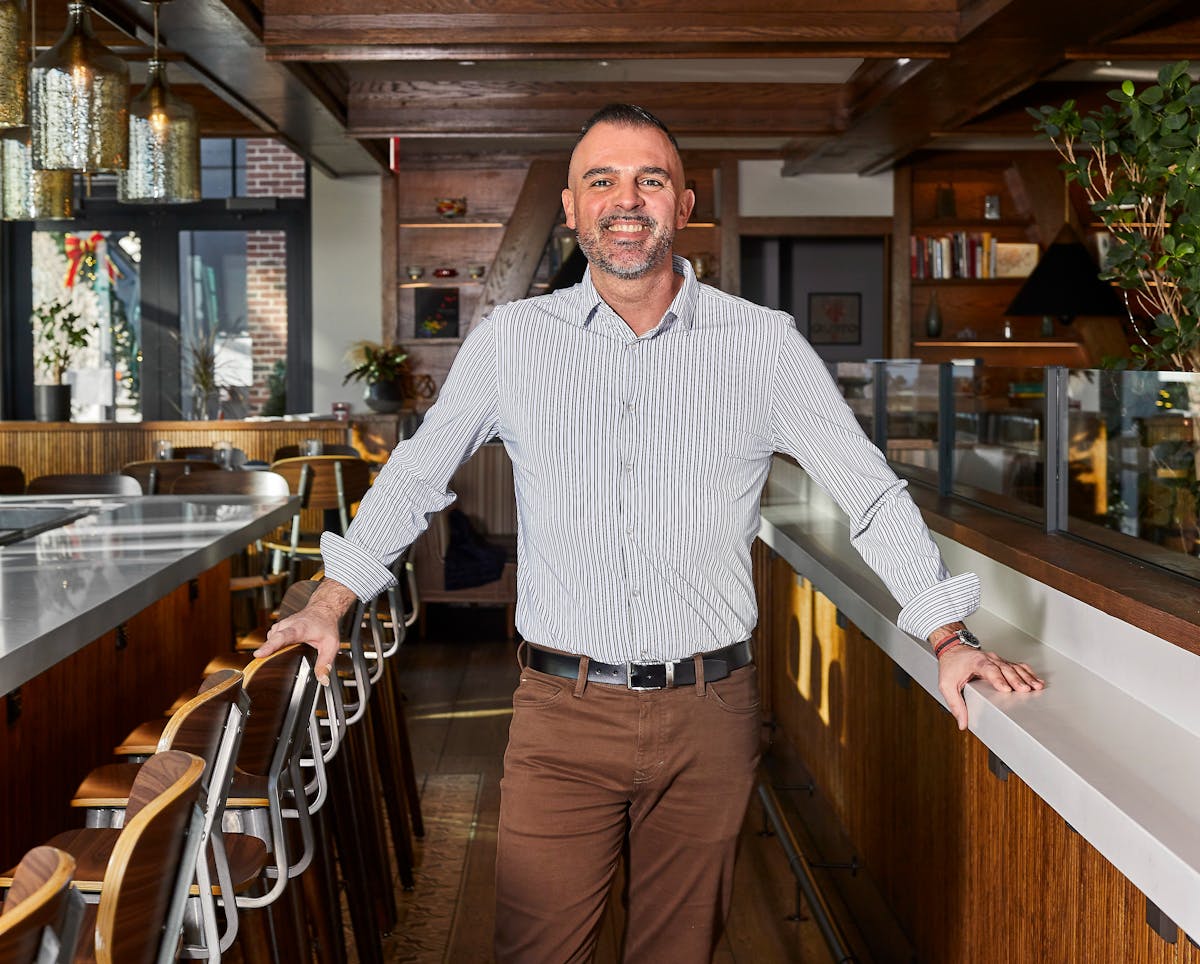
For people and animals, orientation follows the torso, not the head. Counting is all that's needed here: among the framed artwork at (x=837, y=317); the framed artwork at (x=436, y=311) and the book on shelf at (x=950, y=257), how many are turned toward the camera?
3

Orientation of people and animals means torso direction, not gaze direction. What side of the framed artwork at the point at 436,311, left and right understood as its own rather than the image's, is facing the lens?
front

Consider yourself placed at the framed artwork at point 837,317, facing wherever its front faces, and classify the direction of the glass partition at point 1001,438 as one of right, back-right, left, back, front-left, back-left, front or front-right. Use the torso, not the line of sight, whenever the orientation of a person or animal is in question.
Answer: front

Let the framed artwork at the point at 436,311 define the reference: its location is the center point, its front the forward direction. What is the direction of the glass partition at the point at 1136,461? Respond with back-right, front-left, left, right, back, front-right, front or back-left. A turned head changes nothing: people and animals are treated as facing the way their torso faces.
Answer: front

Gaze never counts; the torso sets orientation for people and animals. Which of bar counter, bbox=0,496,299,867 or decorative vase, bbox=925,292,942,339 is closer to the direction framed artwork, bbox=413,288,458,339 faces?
the bar counter

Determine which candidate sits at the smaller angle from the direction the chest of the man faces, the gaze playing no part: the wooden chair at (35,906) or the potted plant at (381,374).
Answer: the wooden chair

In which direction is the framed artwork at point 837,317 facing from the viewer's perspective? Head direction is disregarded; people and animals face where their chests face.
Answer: toward the camera

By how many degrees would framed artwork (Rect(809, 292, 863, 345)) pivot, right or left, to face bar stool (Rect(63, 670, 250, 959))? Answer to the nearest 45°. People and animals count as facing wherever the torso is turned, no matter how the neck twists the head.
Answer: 0° — it already faces it

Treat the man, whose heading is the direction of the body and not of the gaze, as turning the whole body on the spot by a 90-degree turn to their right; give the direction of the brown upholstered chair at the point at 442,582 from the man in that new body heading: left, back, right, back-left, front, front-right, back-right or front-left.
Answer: right

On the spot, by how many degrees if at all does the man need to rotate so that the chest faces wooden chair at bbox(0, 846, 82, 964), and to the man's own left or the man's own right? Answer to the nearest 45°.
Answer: approximately 45° to the man's own right

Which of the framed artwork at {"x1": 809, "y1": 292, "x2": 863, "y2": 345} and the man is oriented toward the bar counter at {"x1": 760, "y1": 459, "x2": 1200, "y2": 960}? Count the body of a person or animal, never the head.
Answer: the framed artwork

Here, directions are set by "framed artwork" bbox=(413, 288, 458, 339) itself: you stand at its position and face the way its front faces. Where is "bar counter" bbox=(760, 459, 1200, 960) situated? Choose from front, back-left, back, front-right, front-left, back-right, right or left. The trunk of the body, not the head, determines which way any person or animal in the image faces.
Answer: front
